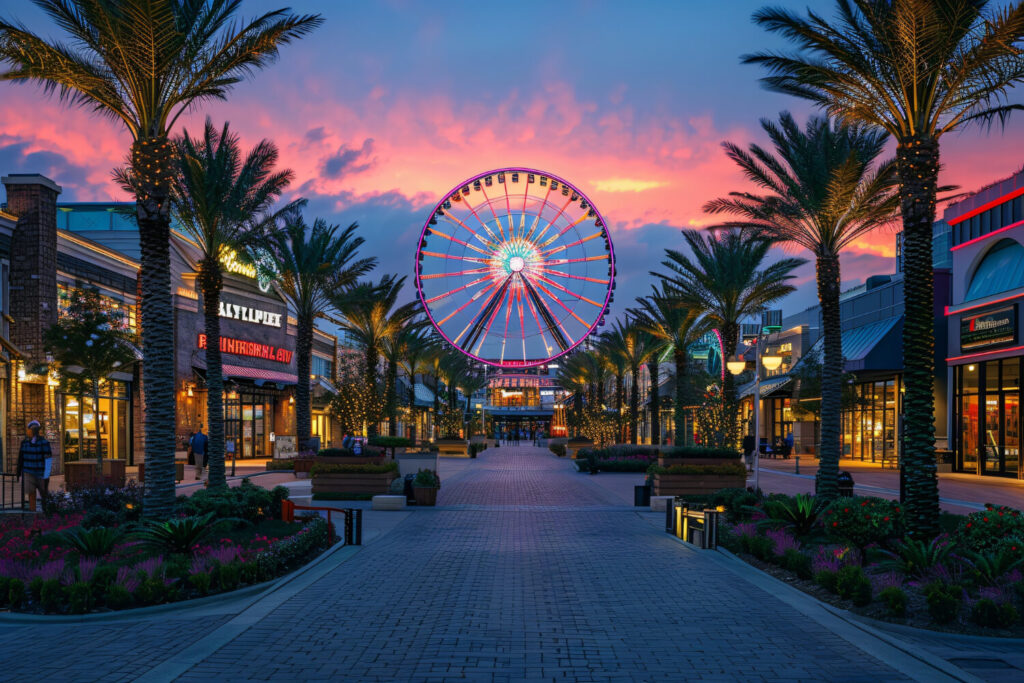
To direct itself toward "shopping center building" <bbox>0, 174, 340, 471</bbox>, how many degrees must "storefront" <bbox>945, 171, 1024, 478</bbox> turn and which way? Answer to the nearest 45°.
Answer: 0° — it already faces it

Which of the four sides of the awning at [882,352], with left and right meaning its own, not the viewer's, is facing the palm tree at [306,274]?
front

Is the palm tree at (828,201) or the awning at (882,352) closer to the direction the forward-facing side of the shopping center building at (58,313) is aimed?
the palm tree

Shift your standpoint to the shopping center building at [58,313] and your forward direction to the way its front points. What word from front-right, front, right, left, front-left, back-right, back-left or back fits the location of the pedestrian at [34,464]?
front-right

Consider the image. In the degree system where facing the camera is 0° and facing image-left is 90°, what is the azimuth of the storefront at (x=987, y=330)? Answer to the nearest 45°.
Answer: approximately 45°

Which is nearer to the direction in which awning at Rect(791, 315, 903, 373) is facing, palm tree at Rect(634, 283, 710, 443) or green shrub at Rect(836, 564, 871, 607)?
the palm tree

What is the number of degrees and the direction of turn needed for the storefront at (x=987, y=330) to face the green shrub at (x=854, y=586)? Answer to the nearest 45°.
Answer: approximately 45° to its left

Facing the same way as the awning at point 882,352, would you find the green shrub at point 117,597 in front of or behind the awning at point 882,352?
in front

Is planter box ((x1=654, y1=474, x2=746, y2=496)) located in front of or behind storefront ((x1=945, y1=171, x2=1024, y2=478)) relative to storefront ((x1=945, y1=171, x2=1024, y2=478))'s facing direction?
in front

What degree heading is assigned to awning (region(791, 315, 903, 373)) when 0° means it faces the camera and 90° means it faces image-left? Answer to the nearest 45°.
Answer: approximately 45°

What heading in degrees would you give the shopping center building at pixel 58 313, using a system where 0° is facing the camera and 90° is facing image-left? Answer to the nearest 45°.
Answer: approximately 315°

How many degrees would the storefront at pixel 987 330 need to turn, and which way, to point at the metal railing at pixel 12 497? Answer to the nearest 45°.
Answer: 0° — it already faces it

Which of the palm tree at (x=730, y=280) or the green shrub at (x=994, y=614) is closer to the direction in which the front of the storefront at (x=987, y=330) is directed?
the palm tree
